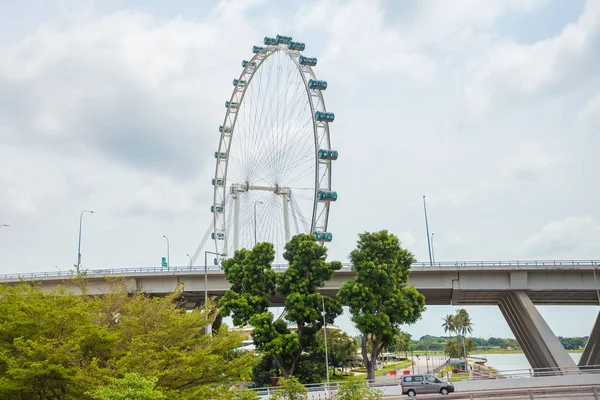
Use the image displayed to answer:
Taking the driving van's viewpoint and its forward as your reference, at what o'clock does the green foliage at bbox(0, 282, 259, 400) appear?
The green foliage is roughly at 4 o'clock from the driving van.

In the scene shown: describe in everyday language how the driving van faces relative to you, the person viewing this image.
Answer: facing to the right of the viewer

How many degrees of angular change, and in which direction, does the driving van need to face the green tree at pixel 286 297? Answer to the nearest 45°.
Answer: approximately 135° to its left
